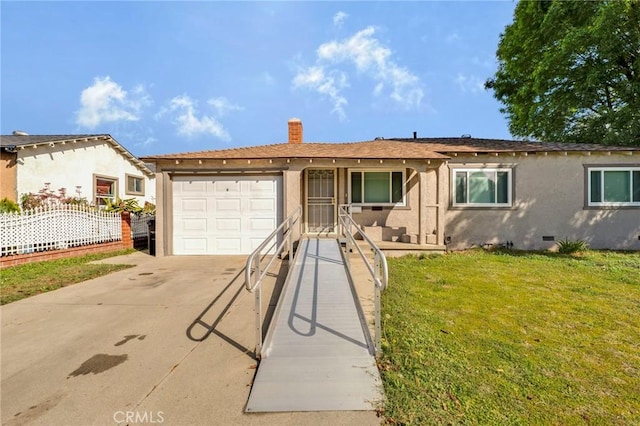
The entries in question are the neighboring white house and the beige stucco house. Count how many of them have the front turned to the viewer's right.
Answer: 0

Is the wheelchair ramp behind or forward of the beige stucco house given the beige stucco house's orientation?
forward

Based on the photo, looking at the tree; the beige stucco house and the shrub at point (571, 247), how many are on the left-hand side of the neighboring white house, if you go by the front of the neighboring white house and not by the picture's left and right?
3

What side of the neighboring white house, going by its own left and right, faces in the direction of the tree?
left

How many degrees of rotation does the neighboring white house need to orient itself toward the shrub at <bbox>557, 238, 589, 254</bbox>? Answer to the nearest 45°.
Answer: approximately 90° to its left

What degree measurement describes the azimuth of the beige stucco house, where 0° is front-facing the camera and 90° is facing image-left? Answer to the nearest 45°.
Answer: approximately 0°

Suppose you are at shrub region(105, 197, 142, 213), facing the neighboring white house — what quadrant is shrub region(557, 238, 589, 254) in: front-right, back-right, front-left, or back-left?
back-right

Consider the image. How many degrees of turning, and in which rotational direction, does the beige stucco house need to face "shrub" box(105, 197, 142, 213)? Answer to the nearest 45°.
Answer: approximately 90° to its right

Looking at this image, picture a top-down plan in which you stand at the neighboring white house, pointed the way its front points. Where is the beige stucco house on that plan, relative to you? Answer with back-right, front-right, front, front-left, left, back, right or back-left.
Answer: left

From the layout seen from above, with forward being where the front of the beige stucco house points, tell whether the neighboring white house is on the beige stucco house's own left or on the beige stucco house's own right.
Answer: on the beige stucco house's own right

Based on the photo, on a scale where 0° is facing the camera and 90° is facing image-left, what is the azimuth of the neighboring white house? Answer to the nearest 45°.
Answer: approximately 45°

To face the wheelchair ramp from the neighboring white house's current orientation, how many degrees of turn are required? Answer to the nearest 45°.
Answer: approximately 45° to its left

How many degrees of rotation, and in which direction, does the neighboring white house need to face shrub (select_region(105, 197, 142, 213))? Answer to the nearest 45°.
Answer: approximately 45° to its left
